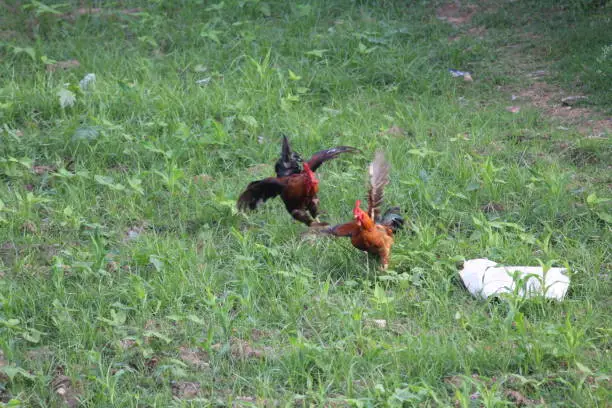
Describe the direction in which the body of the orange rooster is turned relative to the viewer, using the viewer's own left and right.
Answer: facing the viewer and to the left of the viewer

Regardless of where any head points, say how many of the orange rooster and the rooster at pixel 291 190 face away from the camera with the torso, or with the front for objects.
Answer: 0

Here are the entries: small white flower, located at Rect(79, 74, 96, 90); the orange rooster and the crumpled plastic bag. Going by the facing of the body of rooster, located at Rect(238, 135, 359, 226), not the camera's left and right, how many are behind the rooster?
1

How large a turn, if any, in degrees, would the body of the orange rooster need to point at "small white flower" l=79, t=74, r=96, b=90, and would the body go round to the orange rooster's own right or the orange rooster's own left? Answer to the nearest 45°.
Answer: approximately 90° to the orange rooster's own right

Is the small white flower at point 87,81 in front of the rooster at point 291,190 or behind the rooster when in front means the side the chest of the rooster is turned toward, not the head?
behind

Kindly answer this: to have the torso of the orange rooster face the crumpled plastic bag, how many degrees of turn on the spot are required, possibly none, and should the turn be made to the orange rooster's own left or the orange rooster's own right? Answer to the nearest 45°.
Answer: approximately 135° to the orange rooster's own left

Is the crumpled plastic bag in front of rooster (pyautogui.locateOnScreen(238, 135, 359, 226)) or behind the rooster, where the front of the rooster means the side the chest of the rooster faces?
in front

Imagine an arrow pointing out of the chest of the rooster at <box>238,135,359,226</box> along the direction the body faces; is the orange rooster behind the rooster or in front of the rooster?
in front

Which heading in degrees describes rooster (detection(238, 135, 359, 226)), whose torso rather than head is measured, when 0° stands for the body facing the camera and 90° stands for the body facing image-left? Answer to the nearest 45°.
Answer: approximately 315°
